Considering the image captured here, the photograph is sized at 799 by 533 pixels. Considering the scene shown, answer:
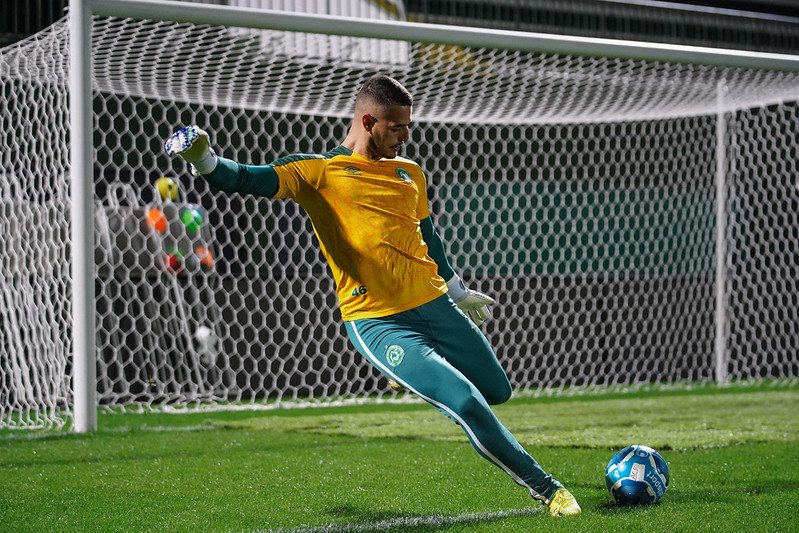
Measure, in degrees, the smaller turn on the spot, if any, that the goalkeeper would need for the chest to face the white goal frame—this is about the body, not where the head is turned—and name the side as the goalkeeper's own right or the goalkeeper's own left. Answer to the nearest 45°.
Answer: approximately 180°

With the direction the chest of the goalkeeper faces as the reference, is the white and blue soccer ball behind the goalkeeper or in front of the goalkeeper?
in front

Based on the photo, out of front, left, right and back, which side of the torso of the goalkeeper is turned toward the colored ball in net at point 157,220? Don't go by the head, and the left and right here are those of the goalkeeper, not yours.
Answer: back

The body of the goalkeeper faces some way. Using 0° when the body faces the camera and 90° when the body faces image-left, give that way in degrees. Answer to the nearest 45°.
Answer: approximately 315°
